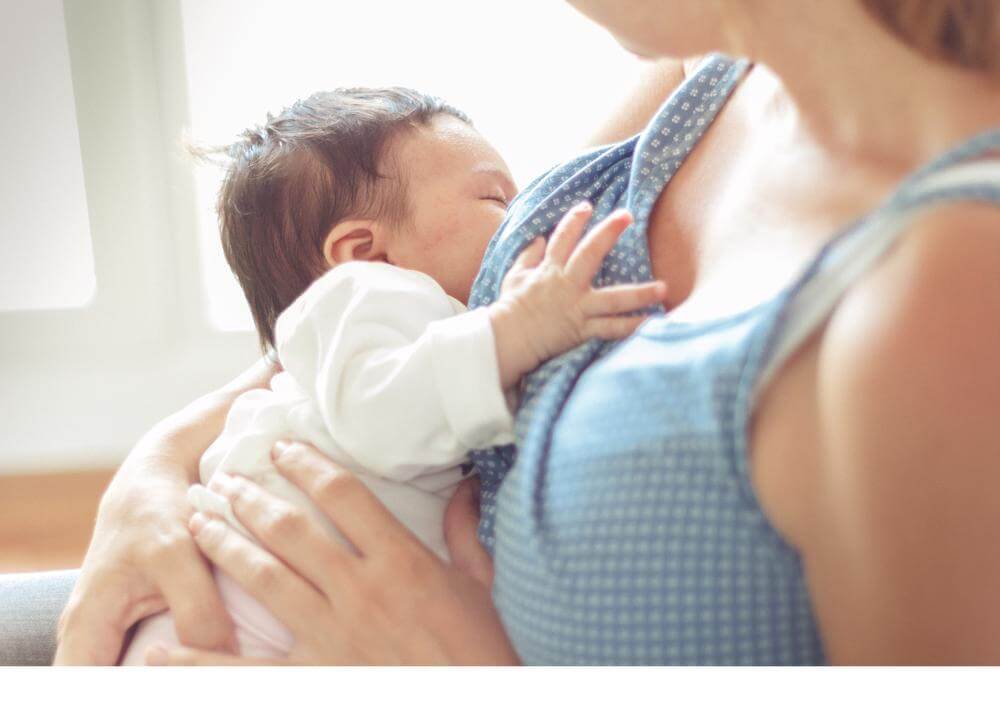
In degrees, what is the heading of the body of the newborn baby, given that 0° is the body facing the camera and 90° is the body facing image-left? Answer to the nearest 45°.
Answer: approximately 270°

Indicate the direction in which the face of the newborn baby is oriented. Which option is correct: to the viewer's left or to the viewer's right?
to the viewer's right
